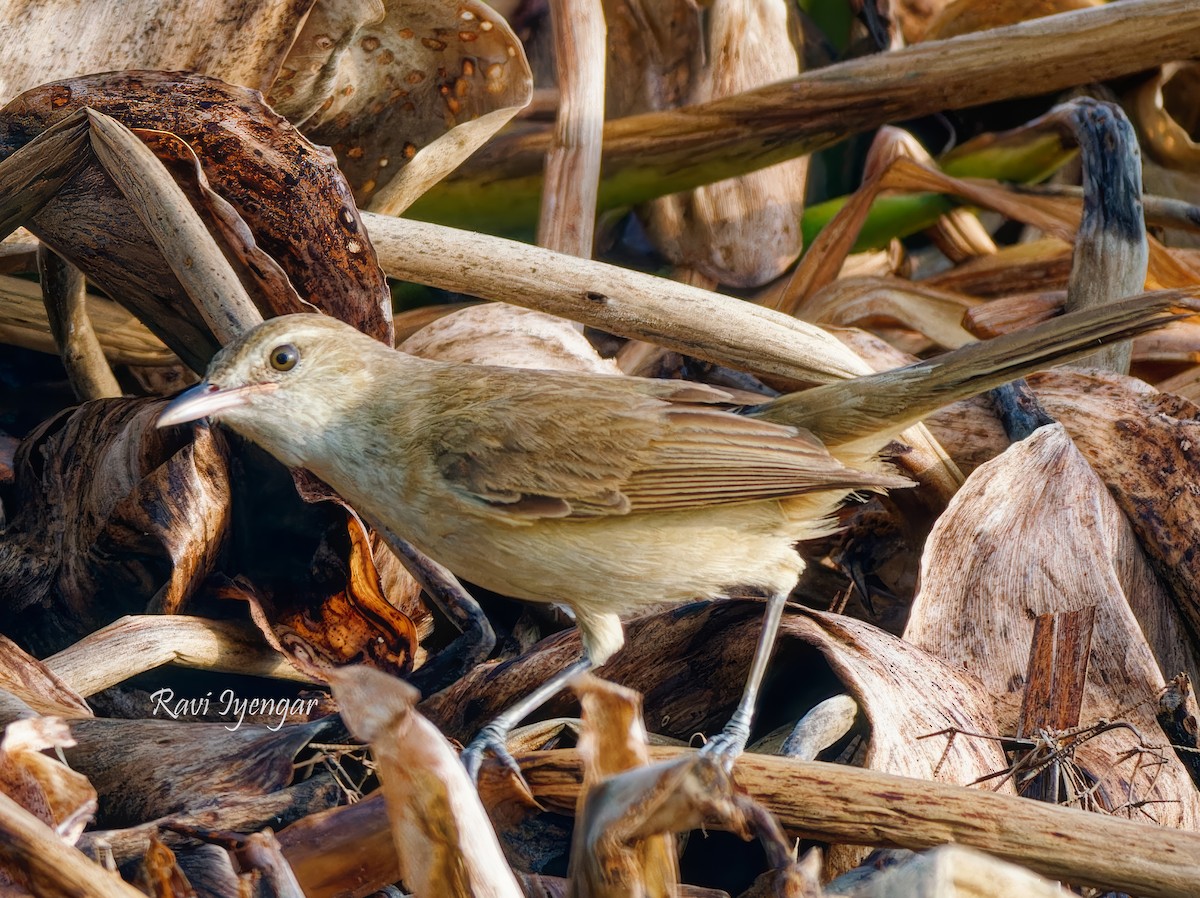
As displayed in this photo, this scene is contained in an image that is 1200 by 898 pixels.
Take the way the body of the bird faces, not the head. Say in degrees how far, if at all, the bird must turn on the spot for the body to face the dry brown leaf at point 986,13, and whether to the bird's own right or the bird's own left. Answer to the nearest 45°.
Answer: approximately 135° to the bird's own right

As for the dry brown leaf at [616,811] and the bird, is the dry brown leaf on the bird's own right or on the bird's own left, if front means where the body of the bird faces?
on the bird's own left

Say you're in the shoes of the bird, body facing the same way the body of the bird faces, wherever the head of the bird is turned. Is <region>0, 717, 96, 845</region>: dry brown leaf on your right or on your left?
on your left

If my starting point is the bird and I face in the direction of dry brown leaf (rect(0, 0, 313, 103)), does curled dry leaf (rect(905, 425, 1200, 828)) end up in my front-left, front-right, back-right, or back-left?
back-right

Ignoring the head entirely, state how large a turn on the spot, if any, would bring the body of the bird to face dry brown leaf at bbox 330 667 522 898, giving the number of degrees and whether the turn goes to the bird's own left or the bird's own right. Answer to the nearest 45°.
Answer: approximately 90° to the bird's own left

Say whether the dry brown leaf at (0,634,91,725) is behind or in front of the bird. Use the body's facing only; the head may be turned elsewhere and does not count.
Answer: in front

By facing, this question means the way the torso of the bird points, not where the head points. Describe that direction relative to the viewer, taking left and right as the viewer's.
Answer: facing to the left of the viewer

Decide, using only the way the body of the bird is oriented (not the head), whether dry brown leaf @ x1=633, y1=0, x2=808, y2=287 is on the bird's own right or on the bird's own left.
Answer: on the bird's own right

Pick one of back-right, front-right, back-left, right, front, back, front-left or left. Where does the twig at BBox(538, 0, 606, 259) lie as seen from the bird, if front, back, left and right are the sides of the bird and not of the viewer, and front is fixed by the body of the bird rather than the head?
right
